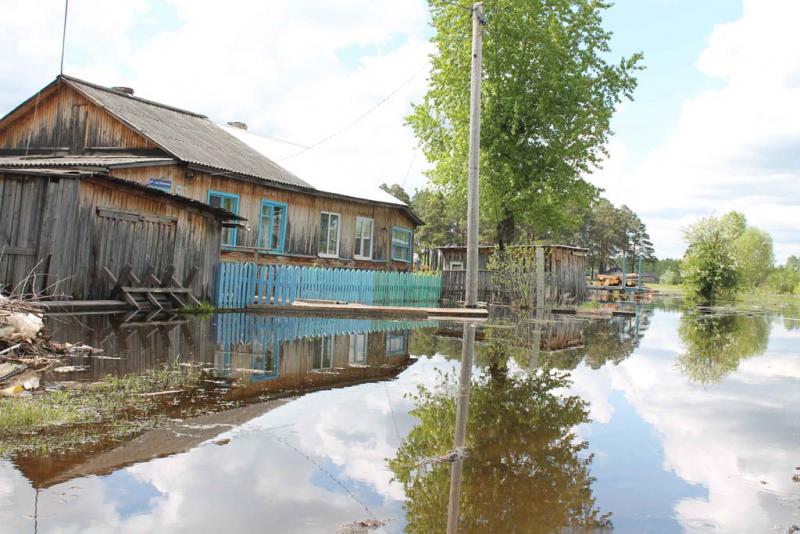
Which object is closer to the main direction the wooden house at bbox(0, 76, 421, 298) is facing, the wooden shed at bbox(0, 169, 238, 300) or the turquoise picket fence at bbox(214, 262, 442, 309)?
the turquoise picket fence

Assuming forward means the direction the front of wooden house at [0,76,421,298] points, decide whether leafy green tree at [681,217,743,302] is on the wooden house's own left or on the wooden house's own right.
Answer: on the wooden house's own left

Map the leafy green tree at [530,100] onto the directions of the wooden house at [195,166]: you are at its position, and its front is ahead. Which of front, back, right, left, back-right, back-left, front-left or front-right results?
front-left

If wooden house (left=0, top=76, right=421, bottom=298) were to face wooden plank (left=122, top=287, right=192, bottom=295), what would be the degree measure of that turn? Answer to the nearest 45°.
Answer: approximately 45° to its right

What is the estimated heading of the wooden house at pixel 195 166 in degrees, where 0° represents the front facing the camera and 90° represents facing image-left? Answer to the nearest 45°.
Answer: approximately 315°

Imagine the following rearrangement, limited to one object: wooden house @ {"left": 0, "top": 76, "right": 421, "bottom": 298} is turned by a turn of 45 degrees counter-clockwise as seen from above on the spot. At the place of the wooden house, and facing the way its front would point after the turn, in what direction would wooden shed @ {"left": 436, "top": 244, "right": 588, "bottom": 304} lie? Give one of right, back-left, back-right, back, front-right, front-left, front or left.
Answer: front

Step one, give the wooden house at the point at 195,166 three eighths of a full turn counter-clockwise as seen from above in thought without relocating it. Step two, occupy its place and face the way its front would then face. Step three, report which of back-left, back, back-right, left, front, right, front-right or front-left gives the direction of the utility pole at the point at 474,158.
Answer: back-right

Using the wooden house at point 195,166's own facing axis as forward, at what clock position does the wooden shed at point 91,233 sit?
The wooden shed is roughly at 2 o'clock from the wooden house.

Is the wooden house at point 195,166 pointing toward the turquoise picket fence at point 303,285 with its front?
yes

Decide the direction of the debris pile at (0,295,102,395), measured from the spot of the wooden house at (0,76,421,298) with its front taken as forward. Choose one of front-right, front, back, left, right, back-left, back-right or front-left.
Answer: front-right

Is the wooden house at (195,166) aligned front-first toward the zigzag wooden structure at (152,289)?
no
